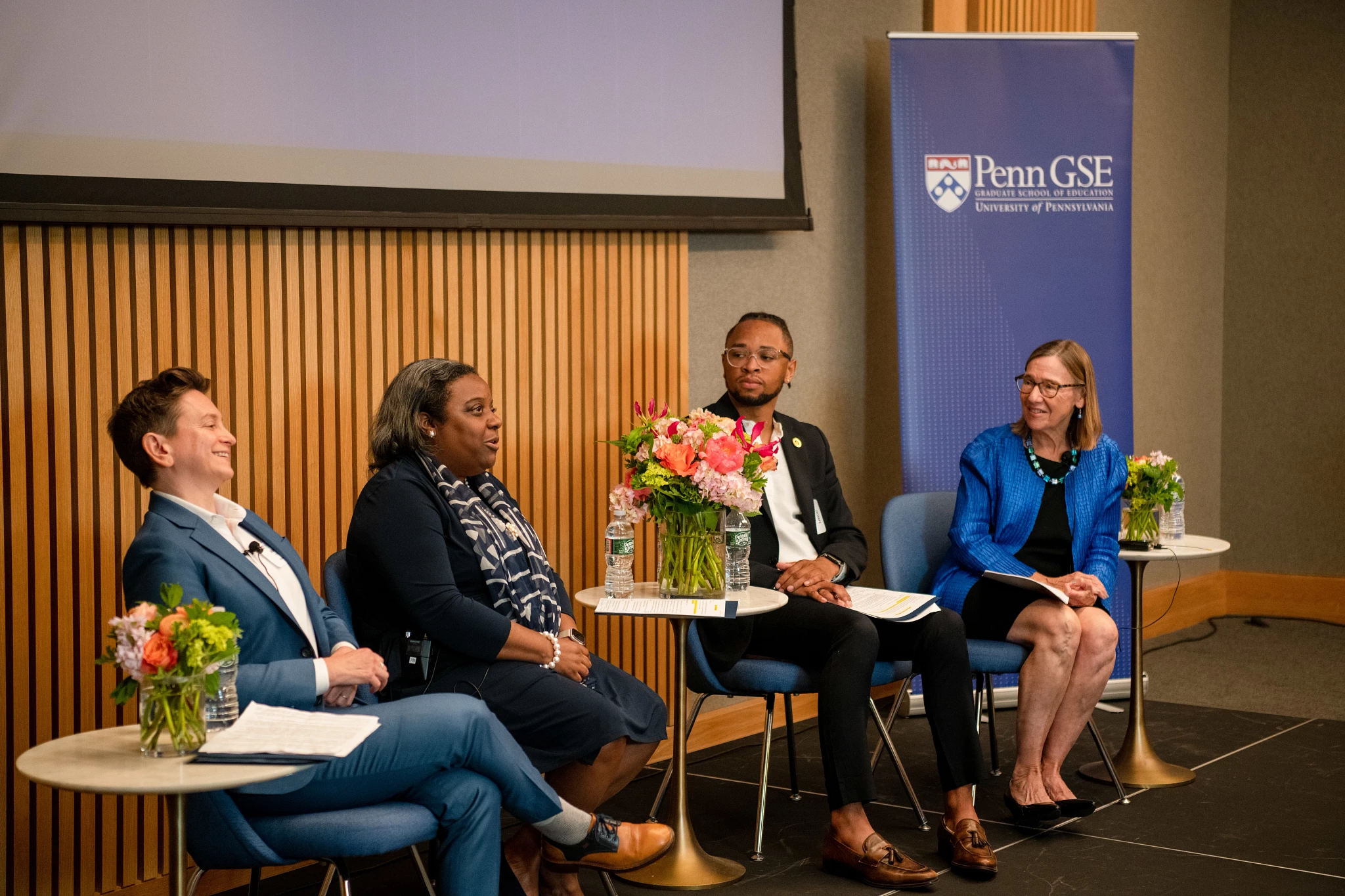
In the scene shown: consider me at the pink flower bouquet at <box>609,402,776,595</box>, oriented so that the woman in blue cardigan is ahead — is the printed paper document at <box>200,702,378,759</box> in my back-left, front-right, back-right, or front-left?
back-right

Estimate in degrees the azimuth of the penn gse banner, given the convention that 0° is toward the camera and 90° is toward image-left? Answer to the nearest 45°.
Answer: approximately 0°

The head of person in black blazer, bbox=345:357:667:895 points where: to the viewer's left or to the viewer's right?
to the viewer's right

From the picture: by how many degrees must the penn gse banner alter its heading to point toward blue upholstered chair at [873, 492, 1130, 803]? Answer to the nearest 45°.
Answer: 0° — it already faces it

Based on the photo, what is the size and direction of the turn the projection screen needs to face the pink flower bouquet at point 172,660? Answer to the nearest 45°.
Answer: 0° — it already faces it

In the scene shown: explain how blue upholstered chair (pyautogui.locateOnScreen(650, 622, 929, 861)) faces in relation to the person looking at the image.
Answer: facing the viewer and to the right of the viewer

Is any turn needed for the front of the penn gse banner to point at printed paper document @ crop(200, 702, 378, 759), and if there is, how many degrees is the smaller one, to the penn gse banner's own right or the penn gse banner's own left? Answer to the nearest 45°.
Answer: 0° — it already faces it

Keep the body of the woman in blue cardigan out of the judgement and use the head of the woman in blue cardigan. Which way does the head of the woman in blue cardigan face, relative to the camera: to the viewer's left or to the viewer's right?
to the viewer's left

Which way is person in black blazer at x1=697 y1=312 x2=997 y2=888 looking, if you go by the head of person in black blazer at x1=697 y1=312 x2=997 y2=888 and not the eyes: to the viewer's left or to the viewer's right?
to the viewer's left

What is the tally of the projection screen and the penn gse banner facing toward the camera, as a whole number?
2

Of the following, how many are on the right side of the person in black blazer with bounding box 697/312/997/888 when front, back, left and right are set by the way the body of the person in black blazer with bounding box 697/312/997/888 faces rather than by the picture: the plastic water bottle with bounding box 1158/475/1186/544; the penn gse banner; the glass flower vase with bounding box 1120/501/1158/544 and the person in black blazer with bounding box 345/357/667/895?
1

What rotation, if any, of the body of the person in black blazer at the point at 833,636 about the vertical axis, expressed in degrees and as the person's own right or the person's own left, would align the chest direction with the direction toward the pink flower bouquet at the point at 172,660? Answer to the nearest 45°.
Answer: approximately 90° to the person's own right
